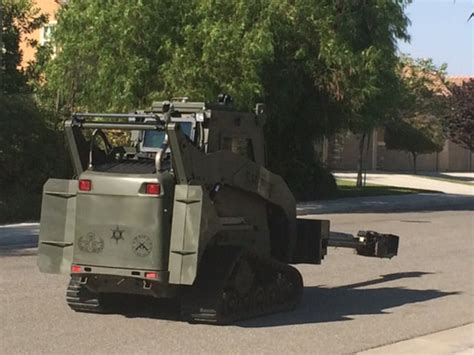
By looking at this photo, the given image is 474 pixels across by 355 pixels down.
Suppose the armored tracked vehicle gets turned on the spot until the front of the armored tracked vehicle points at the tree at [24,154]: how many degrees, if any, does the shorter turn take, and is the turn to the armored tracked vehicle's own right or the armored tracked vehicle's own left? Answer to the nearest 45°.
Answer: approximately 45° to the armored tracked vehicle's own left

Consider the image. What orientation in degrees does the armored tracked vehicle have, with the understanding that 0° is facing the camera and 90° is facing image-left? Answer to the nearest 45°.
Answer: approximately 225°

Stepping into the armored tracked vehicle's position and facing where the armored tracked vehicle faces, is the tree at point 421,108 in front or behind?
in front

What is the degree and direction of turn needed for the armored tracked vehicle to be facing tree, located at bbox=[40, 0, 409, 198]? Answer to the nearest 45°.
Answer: approximately 45° to its left

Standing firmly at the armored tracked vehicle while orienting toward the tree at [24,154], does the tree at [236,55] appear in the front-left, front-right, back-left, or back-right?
front-right
